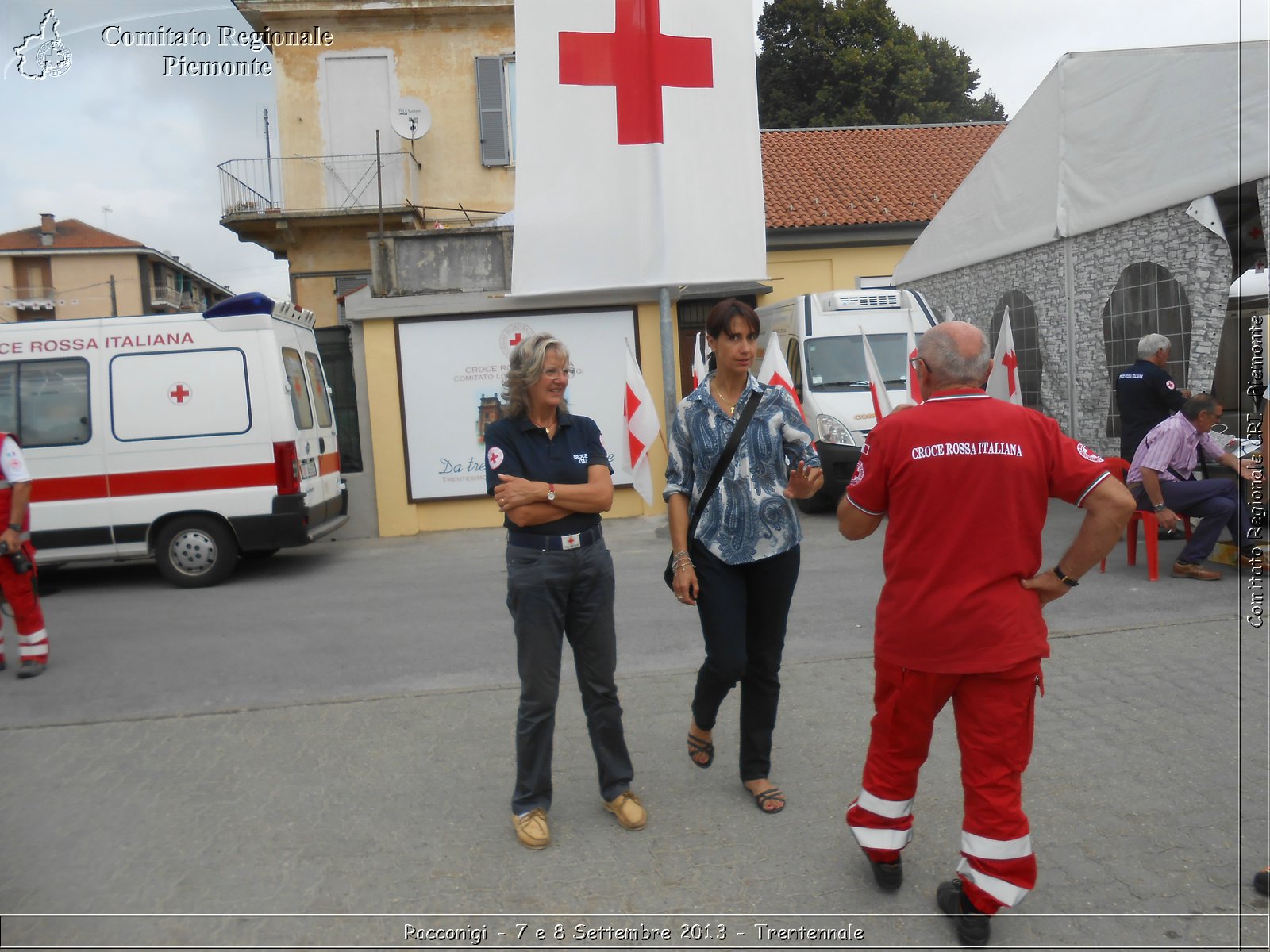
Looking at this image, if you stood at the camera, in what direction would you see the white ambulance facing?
facing to the left of the viewer

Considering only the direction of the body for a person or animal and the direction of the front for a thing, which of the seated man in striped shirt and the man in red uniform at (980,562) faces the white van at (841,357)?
the man in red uniform

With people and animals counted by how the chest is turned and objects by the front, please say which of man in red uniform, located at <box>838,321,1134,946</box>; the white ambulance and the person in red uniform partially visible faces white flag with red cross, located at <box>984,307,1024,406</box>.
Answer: the man in red uniform

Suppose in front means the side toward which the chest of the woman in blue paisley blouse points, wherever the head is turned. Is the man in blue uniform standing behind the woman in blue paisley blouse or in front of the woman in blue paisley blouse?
behind

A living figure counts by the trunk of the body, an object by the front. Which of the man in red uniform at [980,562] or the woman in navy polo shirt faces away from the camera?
the man in red uniform

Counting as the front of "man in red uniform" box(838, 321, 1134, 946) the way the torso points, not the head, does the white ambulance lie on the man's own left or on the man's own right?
on the man's own left

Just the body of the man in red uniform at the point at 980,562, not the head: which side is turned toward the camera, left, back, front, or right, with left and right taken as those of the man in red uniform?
back

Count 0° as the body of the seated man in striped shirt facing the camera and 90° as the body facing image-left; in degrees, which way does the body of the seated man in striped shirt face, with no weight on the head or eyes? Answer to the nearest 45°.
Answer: approximately 270°

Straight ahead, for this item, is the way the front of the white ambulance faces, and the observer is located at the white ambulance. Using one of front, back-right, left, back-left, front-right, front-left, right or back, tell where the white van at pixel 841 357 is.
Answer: back

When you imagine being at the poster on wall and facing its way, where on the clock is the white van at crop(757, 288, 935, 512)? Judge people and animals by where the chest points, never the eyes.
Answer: The white van is roughly at 9 o'clock from the poster on wall.

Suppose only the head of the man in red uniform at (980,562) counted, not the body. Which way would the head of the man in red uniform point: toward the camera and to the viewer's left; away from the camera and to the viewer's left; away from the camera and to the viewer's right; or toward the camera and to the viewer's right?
away from the camera and to the viewer's left

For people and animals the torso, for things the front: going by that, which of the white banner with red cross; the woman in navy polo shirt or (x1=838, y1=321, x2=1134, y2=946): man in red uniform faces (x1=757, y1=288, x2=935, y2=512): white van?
the man in red uniform

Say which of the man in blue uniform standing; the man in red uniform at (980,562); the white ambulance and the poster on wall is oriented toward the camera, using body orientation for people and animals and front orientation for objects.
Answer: the poster on wall
